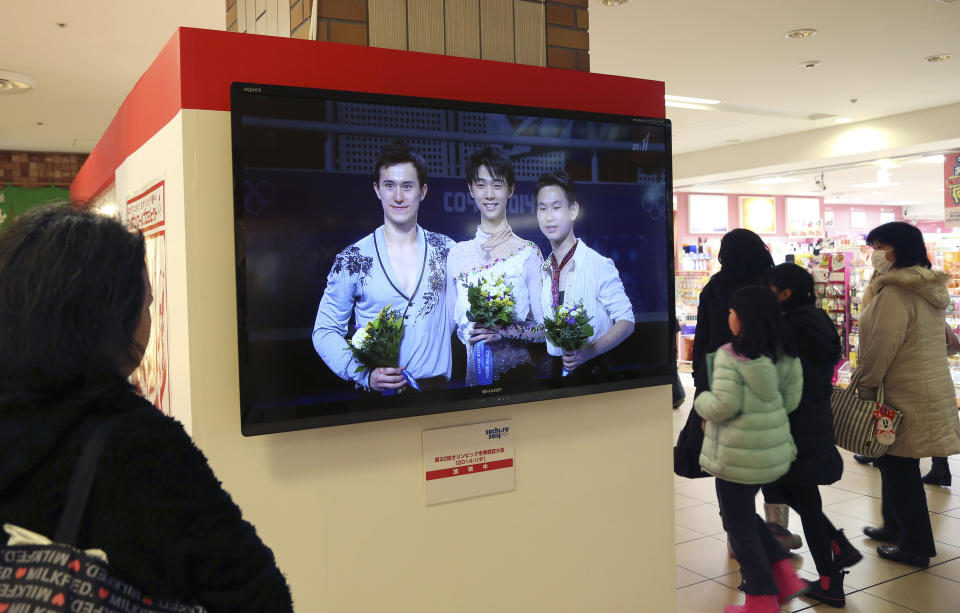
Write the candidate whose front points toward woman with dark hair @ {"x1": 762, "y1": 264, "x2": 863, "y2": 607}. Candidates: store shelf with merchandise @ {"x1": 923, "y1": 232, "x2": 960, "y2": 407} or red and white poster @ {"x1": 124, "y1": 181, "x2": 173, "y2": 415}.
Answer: the store shelf with merchandise

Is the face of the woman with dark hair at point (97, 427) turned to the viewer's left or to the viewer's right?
to the viewer's right

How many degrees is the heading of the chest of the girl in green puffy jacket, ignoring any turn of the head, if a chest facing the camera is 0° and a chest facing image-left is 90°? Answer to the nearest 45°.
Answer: approximately 135°

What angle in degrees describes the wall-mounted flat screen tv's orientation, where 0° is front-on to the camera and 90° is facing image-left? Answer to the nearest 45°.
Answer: approximately 315°

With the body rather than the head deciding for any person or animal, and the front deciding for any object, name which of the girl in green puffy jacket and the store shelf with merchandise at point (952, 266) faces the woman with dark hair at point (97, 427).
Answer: the store shelf with merchandise

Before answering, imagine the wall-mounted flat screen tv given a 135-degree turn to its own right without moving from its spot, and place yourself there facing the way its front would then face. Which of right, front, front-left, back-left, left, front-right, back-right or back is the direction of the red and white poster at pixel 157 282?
front

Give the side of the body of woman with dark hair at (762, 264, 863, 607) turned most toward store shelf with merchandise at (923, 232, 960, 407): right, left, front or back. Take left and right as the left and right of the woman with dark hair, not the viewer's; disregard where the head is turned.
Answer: right

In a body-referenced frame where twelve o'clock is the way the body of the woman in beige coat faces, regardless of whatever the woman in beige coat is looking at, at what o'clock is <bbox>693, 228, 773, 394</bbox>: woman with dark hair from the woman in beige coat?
The woman with dark hair is roughly at 11 o'clock from the woman in beige coat.

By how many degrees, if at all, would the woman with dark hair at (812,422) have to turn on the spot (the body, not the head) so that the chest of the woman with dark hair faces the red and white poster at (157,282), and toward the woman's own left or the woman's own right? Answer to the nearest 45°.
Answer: approximately 45° to the woman's own left

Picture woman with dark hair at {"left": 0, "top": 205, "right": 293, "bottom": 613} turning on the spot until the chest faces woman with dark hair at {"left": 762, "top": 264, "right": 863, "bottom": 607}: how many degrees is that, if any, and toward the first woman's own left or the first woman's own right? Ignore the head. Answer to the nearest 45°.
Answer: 0° — they already face them

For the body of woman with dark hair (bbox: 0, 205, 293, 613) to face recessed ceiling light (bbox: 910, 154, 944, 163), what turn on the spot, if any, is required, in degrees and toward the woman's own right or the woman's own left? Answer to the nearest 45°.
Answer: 0° — they already face it

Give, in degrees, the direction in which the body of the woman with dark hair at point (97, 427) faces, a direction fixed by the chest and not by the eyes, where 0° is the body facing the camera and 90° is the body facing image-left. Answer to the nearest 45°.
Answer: approximately 225°

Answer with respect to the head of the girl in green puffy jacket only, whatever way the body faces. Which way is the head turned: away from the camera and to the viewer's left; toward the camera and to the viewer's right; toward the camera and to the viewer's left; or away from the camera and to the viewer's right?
away from the camera and to the viewer's left

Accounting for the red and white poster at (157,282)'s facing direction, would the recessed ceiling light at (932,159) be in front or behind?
behind

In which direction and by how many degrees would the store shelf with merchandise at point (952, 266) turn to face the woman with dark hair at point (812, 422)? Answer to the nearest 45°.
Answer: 0° — it already faces them
